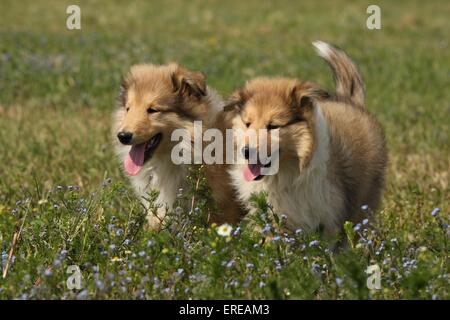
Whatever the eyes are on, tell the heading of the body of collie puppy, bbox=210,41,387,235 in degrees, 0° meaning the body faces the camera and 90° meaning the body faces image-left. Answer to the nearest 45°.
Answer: approximately 45°

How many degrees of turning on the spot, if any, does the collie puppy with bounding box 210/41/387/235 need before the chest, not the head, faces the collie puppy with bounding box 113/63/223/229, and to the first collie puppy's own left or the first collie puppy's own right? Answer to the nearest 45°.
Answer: approximately 45° to the first collie puppy's own right

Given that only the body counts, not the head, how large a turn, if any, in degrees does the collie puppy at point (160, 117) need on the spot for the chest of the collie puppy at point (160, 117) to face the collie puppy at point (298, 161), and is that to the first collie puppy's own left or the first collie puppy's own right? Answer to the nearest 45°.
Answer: approximately 90° to the first collie puppy's own left

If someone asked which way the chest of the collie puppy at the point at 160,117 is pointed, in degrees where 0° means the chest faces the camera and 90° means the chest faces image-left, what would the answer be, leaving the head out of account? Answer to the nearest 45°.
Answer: approximately 45°
